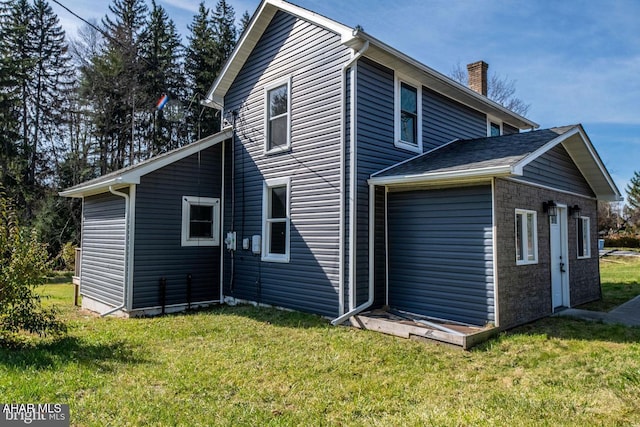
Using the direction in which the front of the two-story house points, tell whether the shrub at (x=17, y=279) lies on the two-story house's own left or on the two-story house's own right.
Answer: on the two-story house's own right

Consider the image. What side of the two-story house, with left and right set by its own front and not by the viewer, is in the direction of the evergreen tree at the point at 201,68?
back

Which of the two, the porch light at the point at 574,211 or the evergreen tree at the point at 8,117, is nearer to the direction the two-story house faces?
the porch light

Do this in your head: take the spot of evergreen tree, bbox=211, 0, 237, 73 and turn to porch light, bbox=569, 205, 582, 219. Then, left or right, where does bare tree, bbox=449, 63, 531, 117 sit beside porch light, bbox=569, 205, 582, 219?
left

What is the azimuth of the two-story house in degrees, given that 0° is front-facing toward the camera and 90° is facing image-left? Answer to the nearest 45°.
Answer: approximately 315°

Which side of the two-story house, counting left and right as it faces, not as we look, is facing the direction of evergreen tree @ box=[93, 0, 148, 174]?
back

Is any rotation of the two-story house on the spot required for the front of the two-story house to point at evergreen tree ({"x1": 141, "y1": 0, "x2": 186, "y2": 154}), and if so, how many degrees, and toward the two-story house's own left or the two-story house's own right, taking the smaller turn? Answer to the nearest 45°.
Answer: approximately 180°

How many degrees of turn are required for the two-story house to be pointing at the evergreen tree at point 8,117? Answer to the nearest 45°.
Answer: approximately 180°
